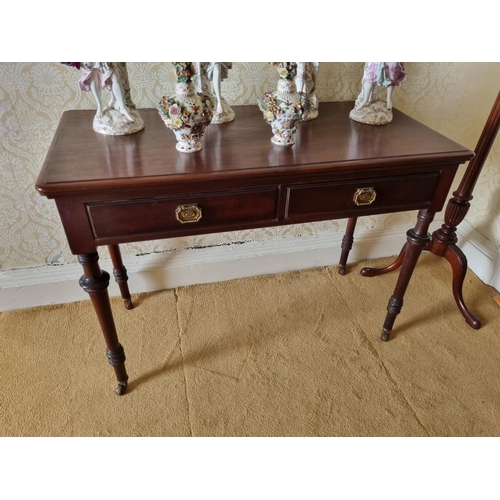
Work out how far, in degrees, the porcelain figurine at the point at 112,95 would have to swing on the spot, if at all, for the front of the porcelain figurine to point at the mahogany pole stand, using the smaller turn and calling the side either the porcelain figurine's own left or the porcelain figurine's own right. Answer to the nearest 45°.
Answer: approximately 90° to the porcelain figurine's own left

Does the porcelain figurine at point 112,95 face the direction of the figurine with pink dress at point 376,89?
no

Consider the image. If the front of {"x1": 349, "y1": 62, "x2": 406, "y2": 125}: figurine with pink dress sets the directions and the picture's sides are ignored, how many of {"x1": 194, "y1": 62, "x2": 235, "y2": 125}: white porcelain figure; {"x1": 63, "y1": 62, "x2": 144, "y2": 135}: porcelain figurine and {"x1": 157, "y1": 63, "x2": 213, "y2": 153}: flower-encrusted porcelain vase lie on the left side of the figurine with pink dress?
0

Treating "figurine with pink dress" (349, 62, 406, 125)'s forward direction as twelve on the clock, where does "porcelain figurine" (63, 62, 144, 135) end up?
The porcelain figurine is roughly at 2 o'clock from the figurine with pink dress.

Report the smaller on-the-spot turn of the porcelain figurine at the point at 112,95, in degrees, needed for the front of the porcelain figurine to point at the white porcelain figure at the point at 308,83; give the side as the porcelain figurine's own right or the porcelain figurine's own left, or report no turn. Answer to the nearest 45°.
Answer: approximately 90° to the porcelain figurine's own left

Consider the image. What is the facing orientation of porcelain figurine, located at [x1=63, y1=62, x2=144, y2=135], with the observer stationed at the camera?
facing the viewer

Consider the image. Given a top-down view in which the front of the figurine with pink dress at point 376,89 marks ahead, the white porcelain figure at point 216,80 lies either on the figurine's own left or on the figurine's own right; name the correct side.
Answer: on the figurine's own right

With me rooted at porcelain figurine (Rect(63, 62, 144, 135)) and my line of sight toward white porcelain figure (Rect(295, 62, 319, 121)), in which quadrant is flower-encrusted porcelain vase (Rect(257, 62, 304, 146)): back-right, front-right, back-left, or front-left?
front-right

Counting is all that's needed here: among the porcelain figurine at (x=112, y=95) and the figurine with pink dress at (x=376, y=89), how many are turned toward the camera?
2

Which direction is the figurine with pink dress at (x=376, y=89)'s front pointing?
toward the camera
